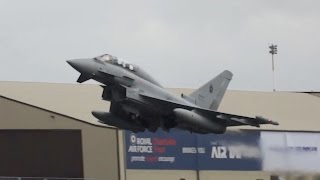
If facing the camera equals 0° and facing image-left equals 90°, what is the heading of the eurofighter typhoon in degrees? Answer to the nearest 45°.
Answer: approximately 45°
